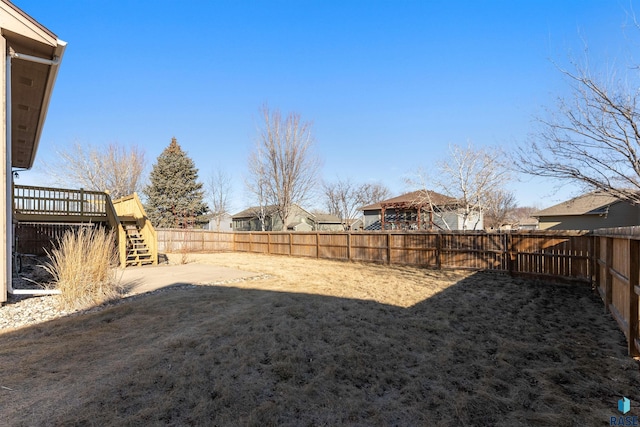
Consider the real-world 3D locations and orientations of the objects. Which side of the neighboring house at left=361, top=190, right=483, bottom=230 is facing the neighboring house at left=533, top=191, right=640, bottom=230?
right

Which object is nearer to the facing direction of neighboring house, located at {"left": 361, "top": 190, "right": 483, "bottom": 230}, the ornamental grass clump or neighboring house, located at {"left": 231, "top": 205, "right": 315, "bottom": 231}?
the neighboring house

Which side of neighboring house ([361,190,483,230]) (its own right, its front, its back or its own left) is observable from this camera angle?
back

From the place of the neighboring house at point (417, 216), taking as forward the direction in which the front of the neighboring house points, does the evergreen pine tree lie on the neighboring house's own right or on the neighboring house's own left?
on the neighboring house's own left

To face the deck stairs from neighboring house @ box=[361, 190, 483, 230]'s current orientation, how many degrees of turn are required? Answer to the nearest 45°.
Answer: approximately 135° to its left
